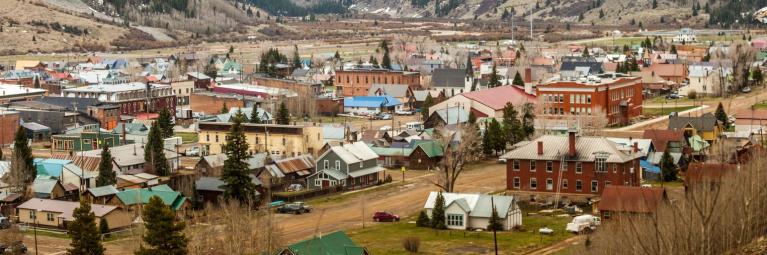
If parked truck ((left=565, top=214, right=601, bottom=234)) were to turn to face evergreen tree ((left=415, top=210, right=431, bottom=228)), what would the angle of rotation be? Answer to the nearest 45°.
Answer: approximately 45° to its right

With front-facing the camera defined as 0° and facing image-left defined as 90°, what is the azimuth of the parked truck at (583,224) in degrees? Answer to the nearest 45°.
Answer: approximately 45°

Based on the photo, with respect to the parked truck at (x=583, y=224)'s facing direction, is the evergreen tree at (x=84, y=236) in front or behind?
in front

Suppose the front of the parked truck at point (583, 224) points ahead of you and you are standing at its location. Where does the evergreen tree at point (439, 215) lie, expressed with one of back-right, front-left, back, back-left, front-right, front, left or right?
front-right
